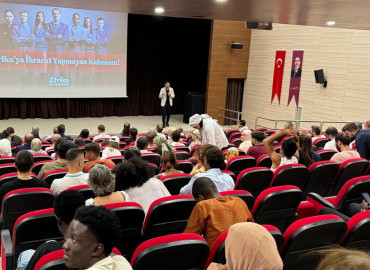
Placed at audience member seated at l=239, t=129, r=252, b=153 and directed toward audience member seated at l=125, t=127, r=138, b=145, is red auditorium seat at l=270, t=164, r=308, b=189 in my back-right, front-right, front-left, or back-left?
back-left

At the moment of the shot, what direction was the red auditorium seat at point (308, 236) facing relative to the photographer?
facing away from the viewer and to the left of the viewer

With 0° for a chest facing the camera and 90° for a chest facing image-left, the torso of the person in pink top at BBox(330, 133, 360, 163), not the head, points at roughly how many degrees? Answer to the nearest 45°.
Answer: approximately 135°

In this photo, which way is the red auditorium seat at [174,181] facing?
away from the camera

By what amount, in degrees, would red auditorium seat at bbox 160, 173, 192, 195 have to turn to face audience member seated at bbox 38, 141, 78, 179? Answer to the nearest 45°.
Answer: approximately 90° to its left

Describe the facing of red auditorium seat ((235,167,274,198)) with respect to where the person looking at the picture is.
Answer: facing away from the viewer and to the left of the viewer

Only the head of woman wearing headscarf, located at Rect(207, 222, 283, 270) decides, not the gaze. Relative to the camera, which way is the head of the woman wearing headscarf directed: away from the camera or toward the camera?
away from the camera

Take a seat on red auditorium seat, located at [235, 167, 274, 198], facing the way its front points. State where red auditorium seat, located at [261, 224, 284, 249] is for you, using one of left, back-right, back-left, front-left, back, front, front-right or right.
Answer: back-left

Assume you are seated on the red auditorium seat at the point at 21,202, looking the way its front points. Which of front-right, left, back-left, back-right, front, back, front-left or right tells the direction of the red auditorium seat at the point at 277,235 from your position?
back-right

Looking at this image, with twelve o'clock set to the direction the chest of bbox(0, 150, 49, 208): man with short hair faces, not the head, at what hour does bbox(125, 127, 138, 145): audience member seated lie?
The audience member seated is roughly at 1 o'clock from the man with short hair.

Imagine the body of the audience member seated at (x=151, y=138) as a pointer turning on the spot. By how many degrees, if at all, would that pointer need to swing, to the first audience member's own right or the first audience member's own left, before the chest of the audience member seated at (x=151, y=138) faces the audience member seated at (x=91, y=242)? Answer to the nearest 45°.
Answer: approximately 180°

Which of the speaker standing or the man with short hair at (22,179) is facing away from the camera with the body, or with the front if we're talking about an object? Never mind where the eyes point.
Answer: the man with short hair

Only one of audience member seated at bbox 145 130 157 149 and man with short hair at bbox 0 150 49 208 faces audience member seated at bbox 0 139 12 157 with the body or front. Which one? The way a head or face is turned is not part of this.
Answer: the man with short hair

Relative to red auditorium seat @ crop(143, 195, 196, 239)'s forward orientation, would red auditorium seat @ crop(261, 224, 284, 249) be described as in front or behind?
behind

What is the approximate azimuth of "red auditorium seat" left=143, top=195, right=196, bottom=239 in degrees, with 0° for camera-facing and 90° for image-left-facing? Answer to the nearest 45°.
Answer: approximately 135°
